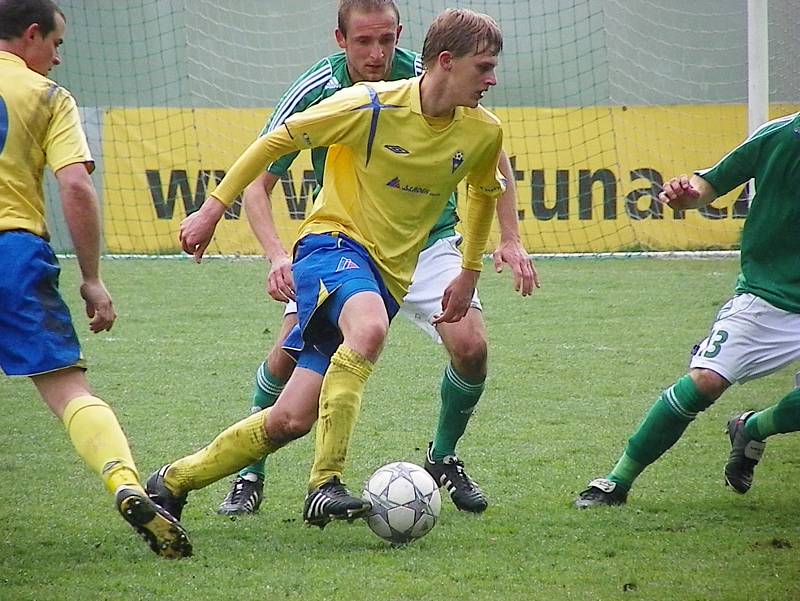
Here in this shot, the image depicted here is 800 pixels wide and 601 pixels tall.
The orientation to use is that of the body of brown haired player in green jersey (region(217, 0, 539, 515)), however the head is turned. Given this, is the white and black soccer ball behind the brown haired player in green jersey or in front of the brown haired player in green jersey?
in front

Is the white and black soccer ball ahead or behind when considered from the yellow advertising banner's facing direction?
ahead

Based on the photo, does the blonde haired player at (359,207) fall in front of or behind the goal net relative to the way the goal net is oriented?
in front

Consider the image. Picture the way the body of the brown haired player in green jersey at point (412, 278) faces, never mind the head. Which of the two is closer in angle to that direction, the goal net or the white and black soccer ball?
the white and black soccer ball

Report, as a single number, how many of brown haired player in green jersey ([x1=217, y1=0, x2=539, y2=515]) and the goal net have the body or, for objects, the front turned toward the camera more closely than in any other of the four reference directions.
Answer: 2

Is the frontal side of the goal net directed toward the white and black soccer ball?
yes

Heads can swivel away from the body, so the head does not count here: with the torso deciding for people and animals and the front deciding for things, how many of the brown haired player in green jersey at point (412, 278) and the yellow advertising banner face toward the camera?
2
